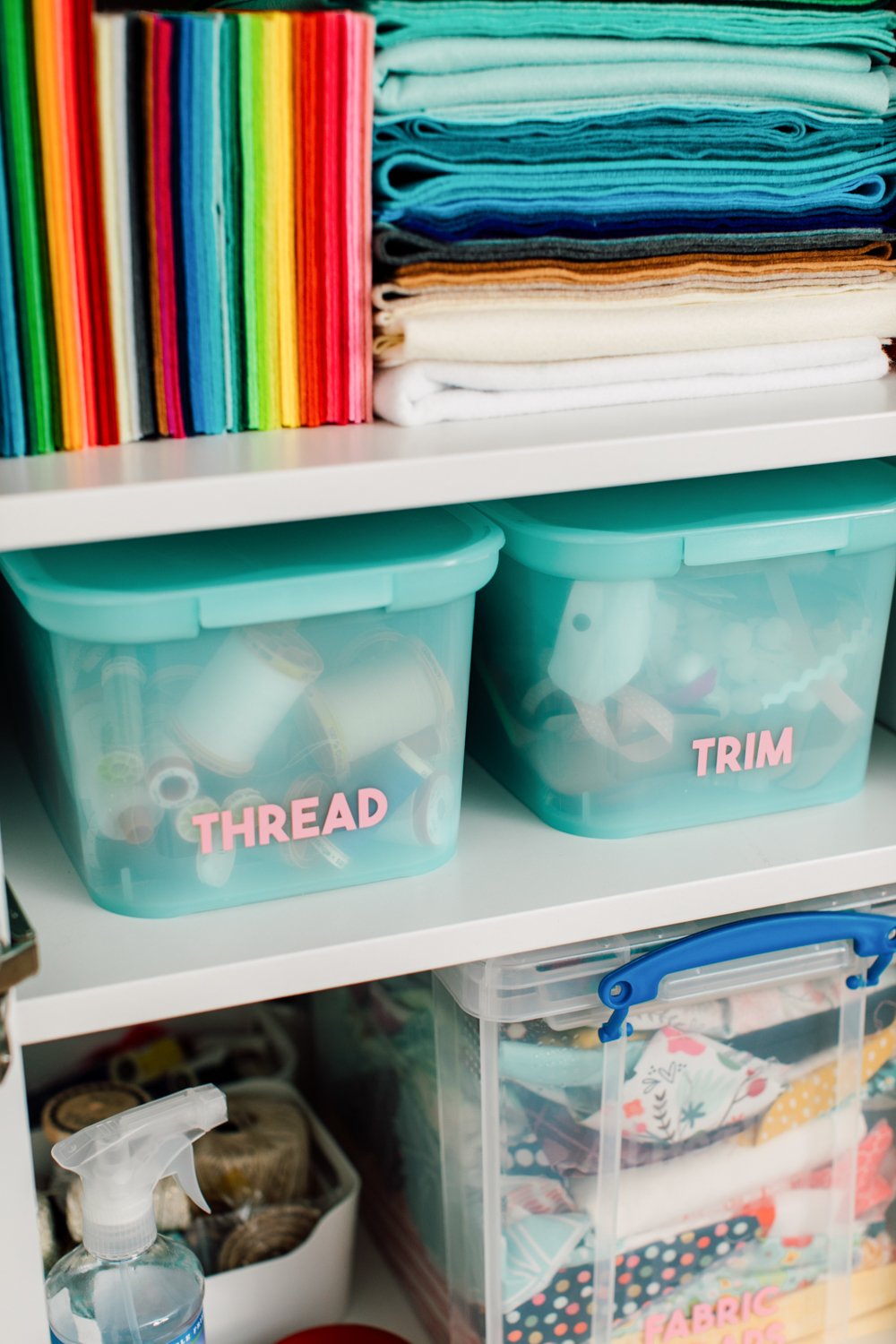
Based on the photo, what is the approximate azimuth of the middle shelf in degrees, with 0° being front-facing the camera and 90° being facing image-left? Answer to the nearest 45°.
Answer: approximately 0°
